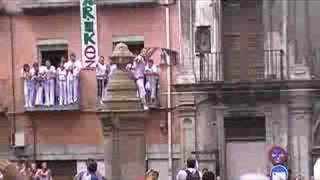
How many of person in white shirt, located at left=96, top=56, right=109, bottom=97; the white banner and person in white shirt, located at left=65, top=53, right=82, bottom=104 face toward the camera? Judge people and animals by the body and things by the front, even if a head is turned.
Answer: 3

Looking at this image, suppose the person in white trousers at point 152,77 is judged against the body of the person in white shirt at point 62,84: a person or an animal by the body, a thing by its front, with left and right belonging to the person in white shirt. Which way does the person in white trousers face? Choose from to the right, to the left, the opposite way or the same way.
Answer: the same way

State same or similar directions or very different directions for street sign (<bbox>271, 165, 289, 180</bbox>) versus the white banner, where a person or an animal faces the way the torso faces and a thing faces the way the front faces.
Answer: same or similar directions

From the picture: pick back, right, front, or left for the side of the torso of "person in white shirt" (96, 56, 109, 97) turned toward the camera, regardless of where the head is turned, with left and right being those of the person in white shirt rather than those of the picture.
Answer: front

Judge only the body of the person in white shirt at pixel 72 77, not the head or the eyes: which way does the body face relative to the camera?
toward the camera

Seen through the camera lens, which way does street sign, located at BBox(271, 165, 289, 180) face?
facing the viewer

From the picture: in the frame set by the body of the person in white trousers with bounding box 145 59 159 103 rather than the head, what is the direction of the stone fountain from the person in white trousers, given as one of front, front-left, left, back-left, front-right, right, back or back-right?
front

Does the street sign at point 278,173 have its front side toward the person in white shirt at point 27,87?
no

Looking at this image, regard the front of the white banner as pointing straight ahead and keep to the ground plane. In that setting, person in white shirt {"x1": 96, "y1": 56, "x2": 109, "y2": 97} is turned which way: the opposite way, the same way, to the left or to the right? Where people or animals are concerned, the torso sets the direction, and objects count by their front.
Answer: the same way

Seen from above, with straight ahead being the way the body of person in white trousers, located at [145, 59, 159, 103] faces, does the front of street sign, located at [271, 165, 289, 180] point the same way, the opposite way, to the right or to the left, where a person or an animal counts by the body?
the same way

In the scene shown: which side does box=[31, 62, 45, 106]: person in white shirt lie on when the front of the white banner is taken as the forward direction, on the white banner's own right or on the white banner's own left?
on the white banner's own right

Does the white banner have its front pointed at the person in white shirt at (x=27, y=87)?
no

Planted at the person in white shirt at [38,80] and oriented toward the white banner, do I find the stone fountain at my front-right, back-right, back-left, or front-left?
front-right

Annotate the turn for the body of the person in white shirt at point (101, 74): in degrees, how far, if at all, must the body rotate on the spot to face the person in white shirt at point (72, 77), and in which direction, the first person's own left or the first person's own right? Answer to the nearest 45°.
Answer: approximately 90° to the first person's own right

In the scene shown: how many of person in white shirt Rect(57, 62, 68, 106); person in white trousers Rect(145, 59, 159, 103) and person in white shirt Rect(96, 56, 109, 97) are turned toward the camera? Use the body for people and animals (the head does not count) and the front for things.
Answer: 3

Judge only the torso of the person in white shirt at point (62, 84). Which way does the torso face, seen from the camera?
toward the camera
